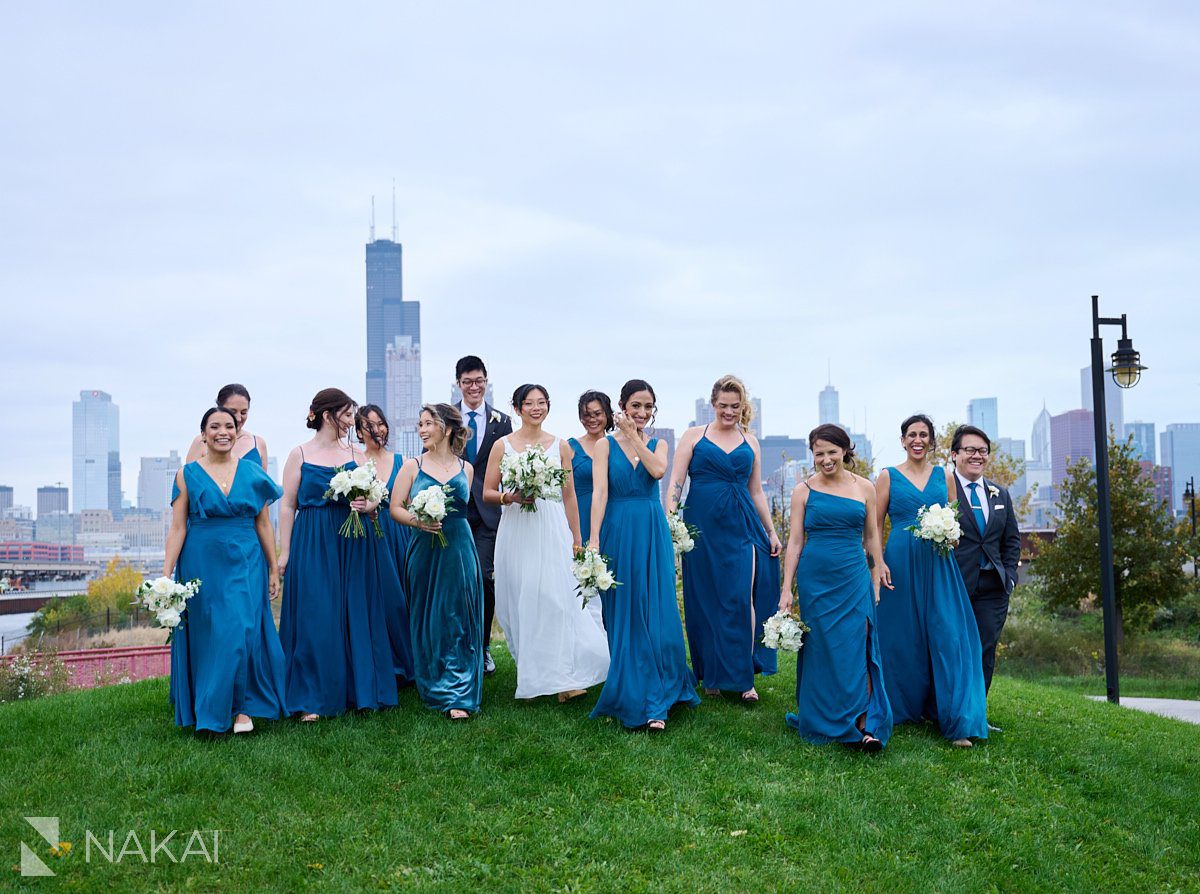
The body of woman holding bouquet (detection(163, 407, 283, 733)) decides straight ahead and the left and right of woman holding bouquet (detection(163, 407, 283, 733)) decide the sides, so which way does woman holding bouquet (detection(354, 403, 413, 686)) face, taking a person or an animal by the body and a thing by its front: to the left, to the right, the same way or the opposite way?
the same way

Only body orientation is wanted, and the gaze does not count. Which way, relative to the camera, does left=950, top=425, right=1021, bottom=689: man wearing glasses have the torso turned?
toward the camera

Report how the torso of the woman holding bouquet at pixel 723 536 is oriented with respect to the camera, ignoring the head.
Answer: toward the camera

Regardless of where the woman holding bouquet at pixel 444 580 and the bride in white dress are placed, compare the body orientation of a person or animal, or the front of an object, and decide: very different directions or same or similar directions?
same or similar directions

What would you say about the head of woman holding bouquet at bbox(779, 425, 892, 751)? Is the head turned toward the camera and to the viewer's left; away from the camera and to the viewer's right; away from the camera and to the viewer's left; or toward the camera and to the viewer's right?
toward the camera and to the viewer's left

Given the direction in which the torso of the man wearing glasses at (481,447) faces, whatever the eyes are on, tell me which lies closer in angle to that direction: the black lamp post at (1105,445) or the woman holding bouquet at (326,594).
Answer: the woman holding bouquet

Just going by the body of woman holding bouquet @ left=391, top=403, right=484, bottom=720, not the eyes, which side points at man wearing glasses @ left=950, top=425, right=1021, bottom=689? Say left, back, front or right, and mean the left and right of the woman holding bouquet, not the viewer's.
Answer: left

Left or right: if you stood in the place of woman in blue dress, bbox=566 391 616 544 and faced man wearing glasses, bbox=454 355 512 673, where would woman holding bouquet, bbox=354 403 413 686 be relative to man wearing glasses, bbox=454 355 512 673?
left

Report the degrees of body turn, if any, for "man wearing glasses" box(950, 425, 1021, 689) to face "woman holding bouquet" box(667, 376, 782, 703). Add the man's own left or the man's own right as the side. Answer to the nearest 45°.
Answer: approximately 90° to the man's own right

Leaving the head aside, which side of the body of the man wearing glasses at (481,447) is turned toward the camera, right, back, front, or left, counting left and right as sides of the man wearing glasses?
front

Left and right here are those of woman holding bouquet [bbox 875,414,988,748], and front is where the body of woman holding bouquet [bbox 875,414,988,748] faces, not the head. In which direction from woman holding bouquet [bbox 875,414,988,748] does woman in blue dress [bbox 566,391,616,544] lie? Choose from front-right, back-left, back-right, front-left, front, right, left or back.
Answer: right

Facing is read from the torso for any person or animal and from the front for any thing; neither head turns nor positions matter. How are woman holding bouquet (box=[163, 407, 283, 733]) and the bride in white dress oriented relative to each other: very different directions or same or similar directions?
same or similar directions

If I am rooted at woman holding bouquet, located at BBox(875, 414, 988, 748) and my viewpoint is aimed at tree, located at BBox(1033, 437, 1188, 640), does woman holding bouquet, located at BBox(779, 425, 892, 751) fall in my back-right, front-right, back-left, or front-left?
back-left

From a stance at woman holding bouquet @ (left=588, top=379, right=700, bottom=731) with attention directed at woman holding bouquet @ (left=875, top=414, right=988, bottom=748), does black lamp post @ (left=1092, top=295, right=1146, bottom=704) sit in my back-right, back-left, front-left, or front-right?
front-left

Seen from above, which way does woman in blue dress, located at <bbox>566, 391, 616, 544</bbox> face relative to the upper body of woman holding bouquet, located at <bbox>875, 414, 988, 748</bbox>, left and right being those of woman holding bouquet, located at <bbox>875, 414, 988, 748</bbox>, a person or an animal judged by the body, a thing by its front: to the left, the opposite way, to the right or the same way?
the same way

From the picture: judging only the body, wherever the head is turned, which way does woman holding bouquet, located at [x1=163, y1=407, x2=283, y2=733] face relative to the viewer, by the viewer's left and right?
facing the viewer

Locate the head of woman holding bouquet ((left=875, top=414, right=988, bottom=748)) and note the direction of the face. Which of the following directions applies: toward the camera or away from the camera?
toward the camera
